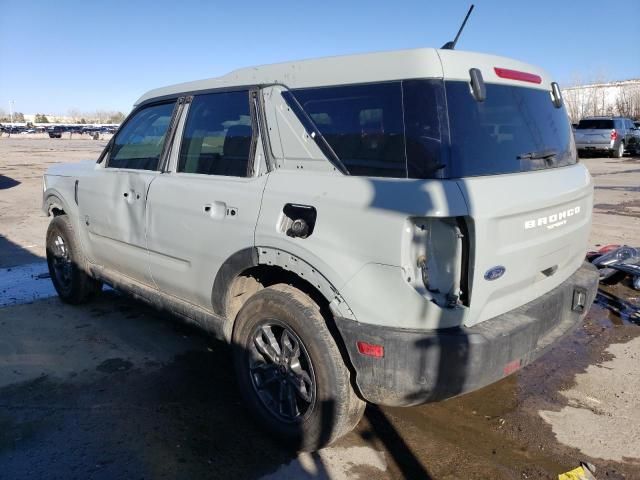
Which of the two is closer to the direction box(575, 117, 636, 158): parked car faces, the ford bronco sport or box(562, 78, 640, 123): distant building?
the distant building

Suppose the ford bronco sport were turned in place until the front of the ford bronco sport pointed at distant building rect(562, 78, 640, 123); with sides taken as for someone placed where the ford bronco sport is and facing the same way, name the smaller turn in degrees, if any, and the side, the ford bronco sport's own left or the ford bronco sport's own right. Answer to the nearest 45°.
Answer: approximately 90° to the ford bronco sport's own right

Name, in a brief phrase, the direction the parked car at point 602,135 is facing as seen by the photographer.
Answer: facing away from the viewer and to the right of the viewer

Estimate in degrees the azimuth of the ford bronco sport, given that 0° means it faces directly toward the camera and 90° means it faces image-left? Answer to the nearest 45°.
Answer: approximately 135°

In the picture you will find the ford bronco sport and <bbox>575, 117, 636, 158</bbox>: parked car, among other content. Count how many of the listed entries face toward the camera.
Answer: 0

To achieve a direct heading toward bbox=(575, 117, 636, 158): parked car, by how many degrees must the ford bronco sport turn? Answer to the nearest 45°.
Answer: approximately 90° to its right
